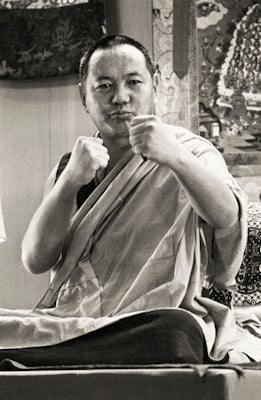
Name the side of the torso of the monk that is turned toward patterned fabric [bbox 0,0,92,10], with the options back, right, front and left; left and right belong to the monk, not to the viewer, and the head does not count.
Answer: back

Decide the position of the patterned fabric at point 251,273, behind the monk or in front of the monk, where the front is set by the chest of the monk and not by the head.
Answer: behind

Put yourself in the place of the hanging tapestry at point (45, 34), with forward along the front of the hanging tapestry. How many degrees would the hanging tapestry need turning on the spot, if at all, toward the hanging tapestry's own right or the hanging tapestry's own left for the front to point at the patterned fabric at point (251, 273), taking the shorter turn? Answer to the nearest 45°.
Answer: approximately 45° to the hanging tapestry's own left

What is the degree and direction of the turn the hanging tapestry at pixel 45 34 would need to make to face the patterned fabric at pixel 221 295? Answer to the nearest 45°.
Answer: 0° — it already faces it

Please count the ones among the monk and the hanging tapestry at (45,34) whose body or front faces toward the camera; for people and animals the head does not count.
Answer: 2

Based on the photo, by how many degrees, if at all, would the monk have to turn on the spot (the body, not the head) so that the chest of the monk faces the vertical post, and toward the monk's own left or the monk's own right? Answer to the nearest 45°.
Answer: approximately 180°

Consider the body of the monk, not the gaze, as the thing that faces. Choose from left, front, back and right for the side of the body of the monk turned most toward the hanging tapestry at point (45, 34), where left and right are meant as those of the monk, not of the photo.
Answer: back

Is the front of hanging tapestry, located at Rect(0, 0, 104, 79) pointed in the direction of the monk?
yes

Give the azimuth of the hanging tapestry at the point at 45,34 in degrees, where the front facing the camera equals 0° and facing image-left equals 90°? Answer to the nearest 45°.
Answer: approximately 0°
